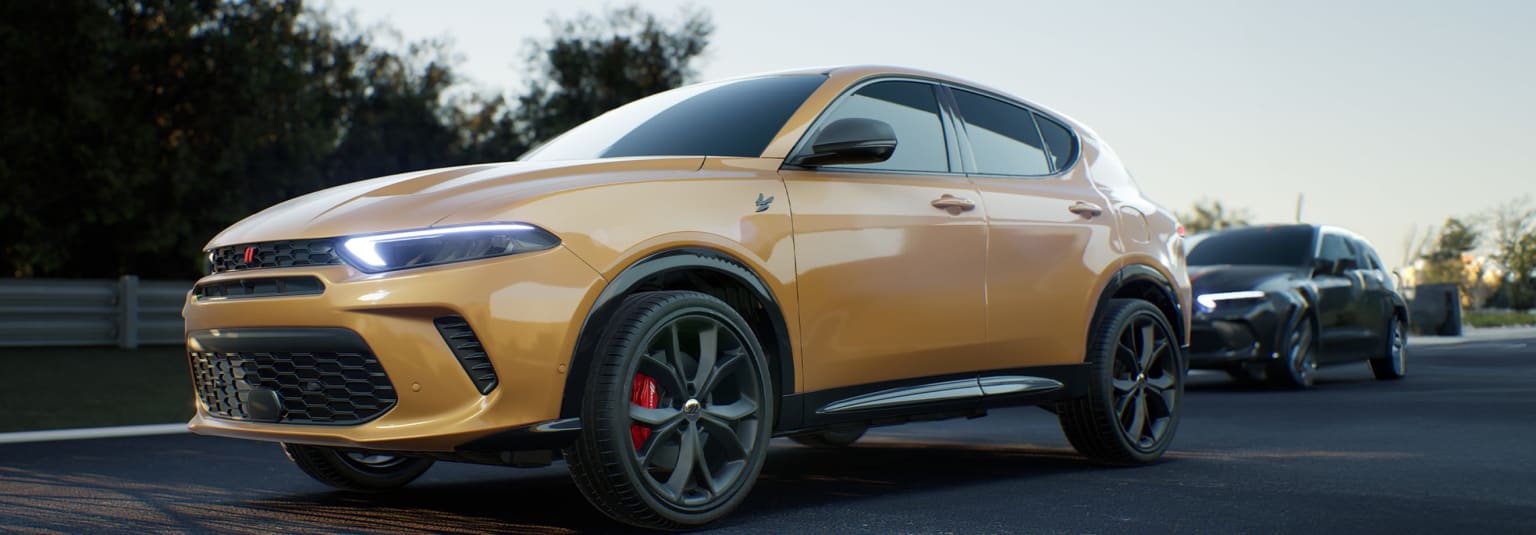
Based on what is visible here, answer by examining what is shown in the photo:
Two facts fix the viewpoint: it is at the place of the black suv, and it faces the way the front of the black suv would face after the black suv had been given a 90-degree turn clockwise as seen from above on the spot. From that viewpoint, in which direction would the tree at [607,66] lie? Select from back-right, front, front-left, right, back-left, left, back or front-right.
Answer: front

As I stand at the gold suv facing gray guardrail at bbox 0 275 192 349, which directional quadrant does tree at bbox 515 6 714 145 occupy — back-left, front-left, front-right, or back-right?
front-right

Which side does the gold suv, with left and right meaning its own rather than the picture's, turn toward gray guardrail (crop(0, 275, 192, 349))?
right

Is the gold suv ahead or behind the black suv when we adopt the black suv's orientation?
ahead

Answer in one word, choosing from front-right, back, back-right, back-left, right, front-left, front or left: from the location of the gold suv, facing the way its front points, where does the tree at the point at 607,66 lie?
back-right

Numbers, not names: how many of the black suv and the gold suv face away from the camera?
0

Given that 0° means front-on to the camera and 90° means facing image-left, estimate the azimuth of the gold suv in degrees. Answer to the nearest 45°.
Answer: approximately 45°

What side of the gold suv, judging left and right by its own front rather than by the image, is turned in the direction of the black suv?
back

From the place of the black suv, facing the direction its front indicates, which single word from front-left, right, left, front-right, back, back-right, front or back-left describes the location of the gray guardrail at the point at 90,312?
front-right
